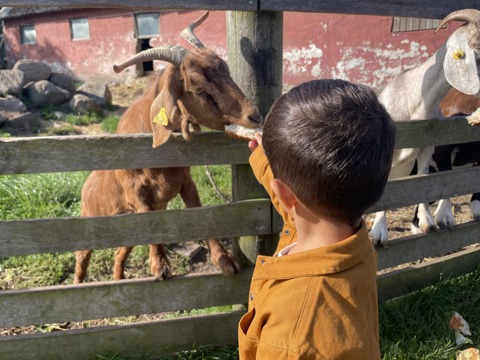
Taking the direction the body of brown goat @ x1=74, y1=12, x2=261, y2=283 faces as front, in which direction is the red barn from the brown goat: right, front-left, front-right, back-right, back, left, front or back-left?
left

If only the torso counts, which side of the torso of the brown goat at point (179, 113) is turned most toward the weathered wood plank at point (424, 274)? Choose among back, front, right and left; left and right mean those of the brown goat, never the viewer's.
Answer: front

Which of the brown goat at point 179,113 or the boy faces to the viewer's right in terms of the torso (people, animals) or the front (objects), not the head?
the brown goat

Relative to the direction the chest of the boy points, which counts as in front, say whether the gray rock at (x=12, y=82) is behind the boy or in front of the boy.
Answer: in front

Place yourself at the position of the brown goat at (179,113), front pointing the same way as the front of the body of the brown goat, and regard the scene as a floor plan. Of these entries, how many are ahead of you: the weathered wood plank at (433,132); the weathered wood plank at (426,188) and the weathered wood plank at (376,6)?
3

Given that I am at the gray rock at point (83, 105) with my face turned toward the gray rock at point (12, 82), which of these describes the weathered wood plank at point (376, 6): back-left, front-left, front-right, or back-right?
back-left

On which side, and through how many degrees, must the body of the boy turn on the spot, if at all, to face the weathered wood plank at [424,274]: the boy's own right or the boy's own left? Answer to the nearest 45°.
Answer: approximately 45° to the boy's own right

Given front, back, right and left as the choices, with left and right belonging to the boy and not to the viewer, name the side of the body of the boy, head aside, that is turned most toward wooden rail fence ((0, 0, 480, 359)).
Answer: front

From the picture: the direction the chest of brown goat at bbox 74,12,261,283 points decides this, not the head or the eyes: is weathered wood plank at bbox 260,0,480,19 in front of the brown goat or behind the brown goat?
in front

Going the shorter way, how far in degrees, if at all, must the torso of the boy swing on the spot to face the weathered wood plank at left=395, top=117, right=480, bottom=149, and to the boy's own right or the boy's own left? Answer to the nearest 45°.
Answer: approximately 45° to the boy's own right

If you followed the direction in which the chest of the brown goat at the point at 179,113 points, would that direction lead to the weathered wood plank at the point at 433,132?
yes

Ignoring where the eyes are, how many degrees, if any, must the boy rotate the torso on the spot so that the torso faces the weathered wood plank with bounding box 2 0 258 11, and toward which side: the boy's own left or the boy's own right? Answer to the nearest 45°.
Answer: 0° — they already face it

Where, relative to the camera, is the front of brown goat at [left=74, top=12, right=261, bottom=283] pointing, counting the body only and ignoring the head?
to the viewer's right

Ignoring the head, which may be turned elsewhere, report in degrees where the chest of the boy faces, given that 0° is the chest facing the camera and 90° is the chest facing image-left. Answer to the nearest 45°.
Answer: approximately 135°

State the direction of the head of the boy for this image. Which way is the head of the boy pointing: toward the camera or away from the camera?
away from the camera

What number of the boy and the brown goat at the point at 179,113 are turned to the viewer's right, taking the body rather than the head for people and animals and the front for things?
1

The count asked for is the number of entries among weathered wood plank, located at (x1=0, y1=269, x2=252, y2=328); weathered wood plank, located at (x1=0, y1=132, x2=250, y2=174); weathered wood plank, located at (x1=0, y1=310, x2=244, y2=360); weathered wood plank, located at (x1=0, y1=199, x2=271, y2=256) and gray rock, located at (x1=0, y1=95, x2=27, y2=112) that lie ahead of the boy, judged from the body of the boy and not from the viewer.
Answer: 5
